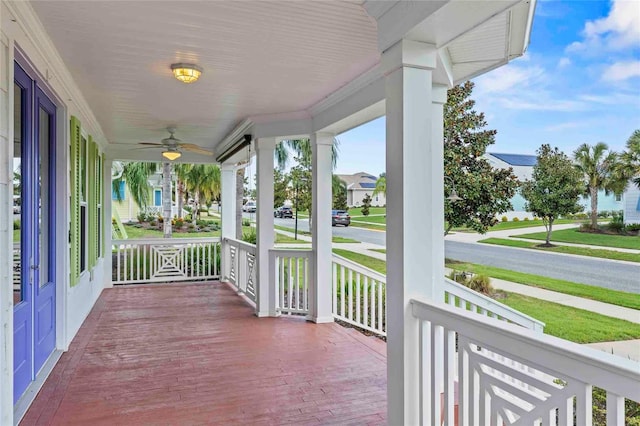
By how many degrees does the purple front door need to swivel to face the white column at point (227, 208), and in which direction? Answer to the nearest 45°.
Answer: approximately 45° to its left

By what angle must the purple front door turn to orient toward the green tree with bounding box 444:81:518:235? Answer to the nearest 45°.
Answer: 0° — it already faces it

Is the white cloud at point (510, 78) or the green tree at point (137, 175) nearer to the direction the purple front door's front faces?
the white cloud

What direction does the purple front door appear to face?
to the viewer's right

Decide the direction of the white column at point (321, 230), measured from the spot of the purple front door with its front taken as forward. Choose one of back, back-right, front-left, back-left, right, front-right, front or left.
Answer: front

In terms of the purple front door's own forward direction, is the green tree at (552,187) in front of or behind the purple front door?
in front

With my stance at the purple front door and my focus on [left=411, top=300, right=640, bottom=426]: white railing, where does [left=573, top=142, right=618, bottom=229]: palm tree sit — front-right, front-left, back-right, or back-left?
front-left
